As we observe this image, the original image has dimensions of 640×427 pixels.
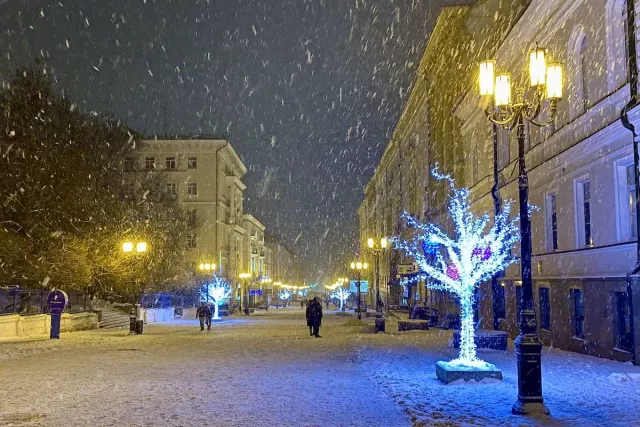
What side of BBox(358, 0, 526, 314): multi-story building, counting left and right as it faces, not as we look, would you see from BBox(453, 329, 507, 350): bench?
left

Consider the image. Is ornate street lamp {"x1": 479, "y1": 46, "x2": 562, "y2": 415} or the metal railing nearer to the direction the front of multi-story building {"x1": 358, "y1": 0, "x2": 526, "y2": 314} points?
the metal railing

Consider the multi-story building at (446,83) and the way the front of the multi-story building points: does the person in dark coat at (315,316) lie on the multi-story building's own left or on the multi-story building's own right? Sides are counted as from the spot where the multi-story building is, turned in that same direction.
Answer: on the multi-story building's own left

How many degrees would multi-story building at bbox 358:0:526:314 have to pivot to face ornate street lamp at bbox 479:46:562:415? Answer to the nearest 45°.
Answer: approximately 90° to its left

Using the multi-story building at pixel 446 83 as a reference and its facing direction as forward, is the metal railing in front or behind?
in front

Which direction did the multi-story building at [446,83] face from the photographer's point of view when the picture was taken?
facing to the left of the viewer
